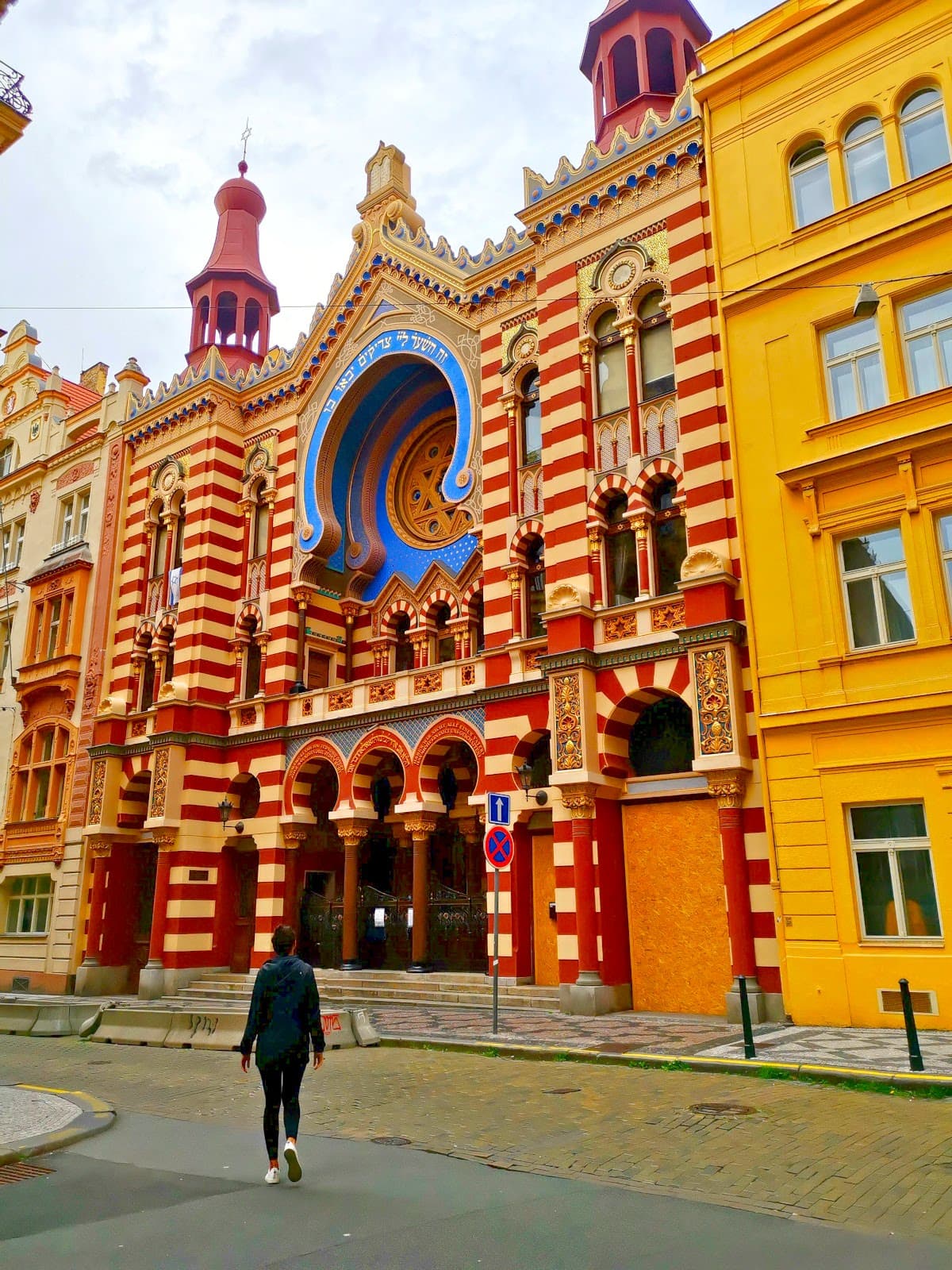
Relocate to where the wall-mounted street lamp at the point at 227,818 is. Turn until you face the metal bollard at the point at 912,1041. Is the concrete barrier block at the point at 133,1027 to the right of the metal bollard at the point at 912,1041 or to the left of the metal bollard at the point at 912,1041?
right

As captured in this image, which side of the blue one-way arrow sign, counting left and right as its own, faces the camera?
front

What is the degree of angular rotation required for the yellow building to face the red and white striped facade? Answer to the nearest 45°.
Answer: approximately 90° to its right

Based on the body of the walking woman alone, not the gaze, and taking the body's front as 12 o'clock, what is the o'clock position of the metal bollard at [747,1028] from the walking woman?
The metal bollard is roughly at 2 o'clock from the walking woman.

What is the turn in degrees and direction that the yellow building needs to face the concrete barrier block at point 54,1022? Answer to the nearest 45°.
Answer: approximately 45° to its right

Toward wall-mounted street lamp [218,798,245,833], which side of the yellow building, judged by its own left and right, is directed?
right

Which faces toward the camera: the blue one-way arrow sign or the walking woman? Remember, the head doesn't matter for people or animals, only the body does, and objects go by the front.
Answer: the blue one-way arrow sign

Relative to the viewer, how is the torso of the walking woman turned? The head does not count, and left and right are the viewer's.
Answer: facing away from the viewer

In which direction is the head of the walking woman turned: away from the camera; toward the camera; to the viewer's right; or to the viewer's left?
away from the camera

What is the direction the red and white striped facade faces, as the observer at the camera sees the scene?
facing the viewer and to the left of the viewer

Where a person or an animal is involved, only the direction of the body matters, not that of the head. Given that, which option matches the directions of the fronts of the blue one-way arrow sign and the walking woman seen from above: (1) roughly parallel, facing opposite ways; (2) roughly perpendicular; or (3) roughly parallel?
roughly parallel, facing opposite ways

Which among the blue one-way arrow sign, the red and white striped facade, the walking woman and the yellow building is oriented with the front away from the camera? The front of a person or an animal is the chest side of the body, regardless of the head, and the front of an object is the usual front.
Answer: the walking woman

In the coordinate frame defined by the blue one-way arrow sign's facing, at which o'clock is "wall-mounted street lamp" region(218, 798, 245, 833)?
The wall-mounted street lamp is roughly at 5 o'clock from the blue one-way arrow sign.

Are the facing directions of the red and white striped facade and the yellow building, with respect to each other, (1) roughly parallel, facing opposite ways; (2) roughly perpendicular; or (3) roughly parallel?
roughly parallel

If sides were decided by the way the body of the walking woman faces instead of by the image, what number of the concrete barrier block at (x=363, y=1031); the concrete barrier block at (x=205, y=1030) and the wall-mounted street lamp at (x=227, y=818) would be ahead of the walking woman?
3

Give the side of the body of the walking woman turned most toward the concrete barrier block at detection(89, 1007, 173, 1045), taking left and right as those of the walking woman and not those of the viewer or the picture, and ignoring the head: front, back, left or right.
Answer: front

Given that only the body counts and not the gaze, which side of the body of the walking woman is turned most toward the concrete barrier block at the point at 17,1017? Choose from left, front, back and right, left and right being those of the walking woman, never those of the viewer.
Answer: front
